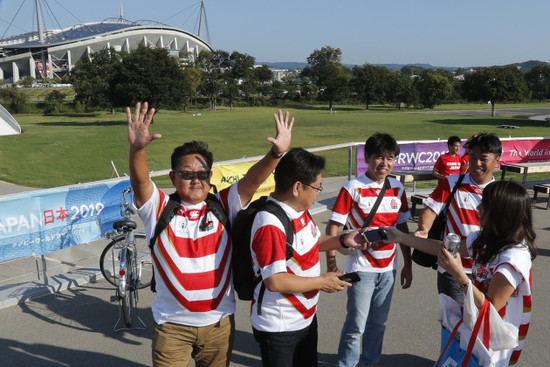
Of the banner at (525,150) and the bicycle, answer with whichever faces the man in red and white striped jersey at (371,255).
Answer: the banner

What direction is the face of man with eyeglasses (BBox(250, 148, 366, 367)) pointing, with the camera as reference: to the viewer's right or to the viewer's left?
to the viewer's right

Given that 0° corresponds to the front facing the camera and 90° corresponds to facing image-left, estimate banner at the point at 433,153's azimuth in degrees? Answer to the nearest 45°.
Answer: approximately 0°

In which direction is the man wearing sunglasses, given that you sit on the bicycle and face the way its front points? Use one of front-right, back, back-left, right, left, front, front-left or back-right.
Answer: back

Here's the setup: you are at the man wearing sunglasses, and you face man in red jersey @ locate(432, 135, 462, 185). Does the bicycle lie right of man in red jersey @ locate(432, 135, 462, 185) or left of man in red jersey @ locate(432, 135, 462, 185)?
left

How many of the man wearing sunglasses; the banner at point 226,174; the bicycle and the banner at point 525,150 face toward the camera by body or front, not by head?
3

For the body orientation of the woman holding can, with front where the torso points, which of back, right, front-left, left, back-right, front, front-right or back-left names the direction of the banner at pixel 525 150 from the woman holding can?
right
